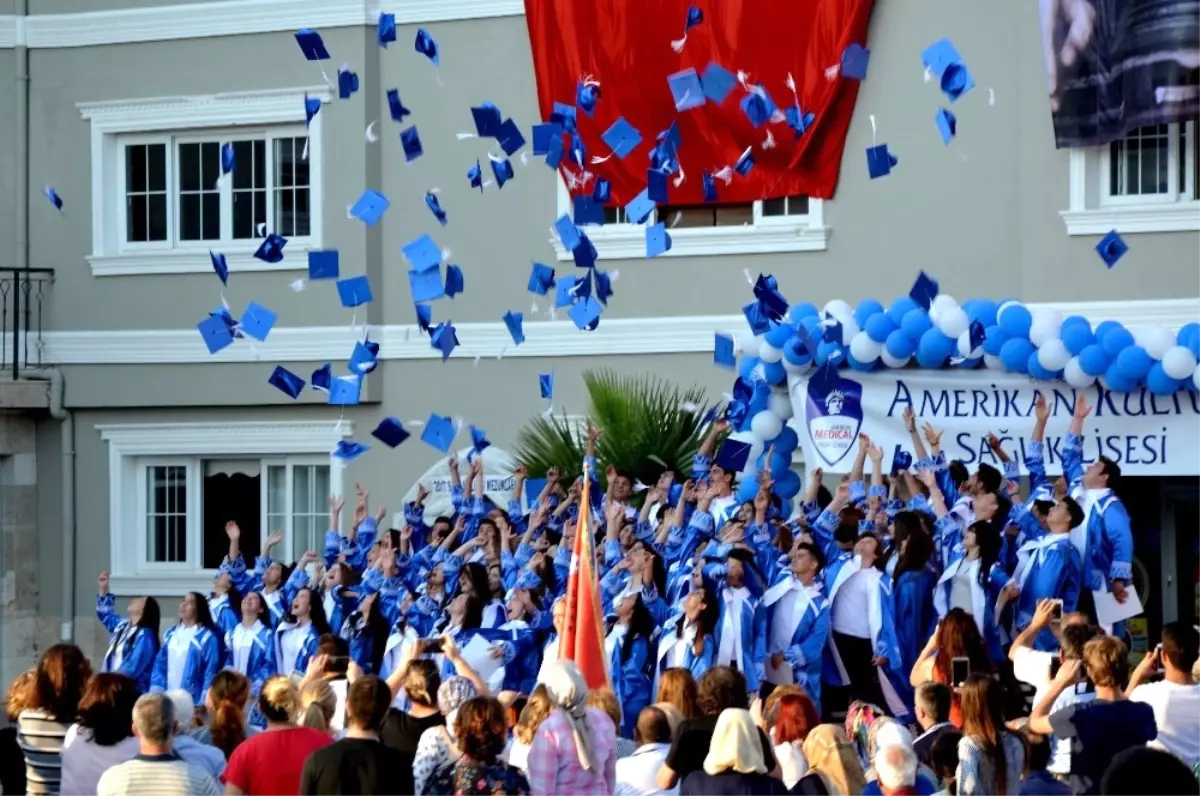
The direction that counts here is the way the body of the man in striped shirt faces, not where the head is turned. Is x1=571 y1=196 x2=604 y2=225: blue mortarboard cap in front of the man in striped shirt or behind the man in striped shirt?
in front

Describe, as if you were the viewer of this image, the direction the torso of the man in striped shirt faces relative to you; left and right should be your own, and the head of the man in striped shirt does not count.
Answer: facing away from the viewer

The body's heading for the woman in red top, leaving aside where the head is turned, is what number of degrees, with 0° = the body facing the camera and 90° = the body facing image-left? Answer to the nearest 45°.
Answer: approximately 180°

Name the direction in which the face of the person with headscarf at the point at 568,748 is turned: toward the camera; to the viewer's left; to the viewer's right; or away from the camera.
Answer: away from the camera

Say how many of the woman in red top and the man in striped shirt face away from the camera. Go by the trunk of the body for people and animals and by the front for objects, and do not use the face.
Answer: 2

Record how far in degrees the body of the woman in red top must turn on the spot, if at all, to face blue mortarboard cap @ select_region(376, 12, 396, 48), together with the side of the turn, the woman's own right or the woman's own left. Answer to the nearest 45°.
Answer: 0° — they already face it

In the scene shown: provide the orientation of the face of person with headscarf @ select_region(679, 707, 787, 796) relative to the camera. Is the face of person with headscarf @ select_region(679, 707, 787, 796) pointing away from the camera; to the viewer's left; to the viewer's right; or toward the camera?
away from the camera

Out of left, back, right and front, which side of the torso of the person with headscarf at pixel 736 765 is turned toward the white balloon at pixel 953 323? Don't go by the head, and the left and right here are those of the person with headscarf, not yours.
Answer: front

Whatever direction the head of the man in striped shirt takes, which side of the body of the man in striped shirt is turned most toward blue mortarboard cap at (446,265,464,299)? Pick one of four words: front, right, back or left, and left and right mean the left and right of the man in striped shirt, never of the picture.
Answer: front

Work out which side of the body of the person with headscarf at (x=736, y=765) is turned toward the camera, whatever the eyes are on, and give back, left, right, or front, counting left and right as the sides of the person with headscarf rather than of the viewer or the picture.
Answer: back
